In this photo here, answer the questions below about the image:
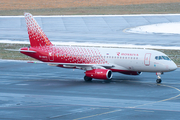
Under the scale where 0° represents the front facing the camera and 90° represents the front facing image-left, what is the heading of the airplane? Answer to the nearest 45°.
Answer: approximately 315°

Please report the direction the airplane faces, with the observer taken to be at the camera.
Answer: facing the viewer and to the right of the viewer
